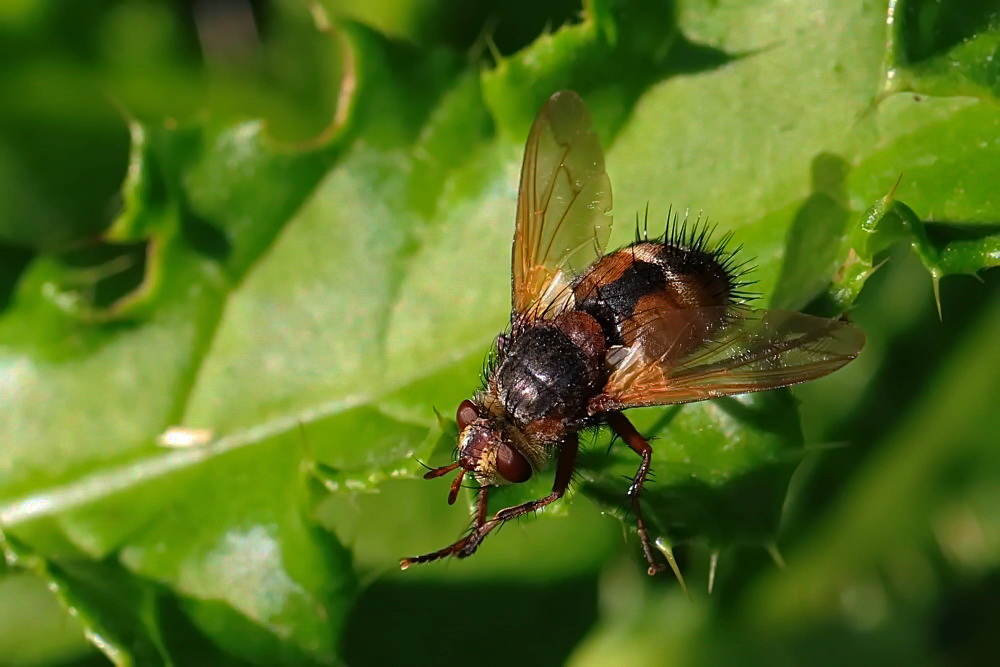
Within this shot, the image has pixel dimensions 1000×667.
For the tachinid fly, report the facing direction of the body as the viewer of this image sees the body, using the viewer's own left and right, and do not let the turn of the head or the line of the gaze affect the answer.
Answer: facing the viewer and to the left of the viewer
